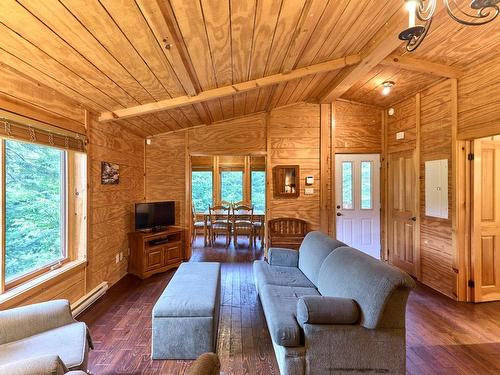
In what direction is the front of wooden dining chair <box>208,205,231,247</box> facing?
away from the camera

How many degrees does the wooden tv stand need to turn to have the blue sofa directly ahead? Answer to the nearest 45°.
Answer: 0° — it already faces it

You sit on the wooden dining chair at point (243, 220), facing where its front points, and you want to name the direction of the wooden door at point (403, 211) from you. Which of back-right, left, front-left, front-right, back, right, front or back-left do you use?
back-right

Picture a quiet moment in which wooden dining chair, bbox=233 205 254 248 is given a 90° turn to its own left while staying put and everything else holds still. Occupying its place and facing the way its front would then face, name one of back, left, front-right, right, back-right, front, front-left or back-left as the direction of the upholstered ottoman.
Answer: left

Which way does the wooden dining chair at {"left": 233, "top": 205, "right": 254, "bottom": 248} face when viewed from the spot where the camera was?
facing away from the viewer

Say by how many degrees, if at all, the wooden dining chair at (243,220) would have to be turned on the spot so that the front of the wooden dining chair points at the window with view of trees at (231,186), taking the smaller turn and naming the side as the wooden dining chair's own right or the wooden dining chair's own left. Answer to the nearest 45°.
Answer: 0° — it already faces it

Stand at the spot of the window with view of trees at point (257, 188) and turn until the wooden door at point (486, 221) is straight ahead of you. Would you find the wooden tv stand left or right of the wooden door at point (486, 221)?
right

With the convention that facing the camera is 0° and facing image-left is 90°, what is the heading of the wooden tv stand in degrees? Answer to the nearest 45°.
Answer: approximately 315°

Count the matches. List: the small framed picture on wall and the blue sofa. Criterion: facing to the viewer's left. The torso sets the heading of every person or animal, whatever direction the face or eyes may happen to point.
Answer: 1

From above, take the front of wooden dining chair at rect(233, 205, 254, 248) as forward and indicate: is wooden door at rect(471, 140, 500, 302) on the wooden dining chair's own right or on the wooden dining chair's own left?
on the wooden dining chair's own right

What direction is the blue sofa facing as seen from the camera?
to the viewer's left

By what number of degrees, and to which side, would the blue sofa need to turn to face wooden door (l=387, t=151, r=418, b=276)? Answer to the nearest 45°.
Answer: approximately 90° to its right

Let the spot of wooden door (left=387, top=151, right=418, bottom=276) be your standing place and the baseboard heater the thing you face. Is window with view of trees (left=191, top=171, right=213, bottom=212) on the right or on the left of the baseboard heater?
right
